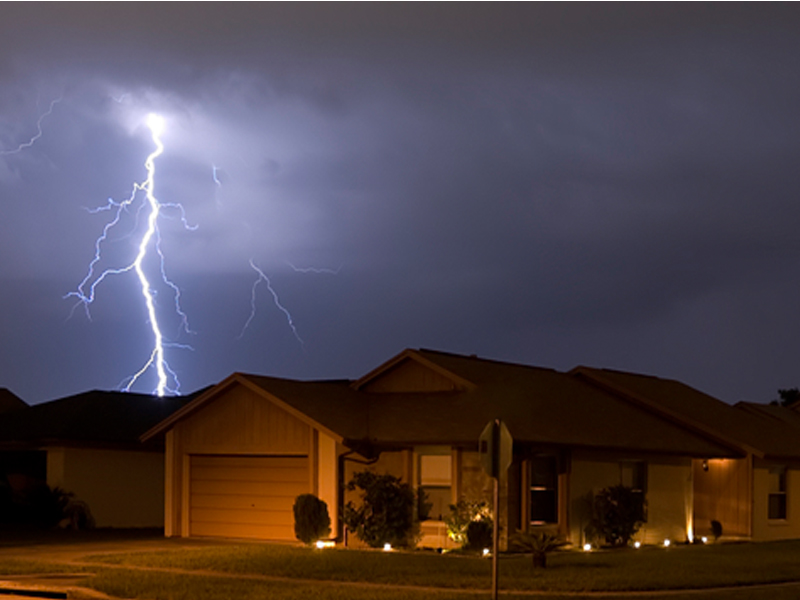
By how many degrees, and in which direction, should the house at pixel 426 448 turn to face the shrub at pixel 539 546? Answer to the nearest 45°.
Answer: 0° — it already faces it

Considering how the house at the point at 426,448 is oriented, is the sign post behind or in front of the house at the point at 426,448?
in front

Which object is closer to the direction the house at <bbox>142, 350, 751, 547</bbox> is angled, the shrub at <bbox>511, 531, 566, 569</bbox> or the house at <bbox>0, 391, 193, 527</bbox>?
the shrub

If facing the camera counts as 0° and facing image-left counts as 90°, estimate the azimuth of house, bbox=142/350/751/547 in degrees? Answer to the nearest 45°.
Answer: approximately 0°

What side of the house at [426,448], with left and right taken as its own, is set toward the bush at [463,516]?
front
